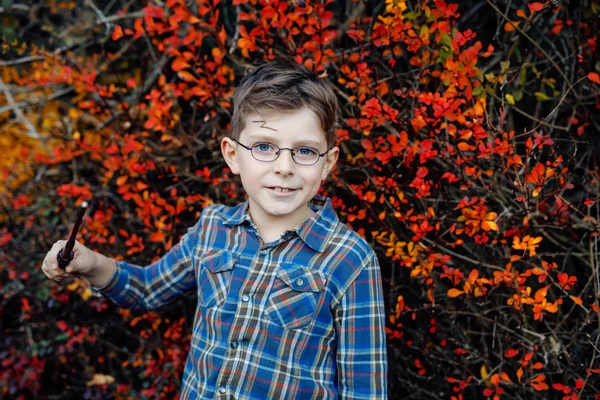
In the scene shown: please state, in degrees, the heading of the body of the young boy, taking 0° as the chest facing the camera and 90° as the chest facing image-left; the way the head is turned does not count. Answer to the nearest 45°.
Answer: approximately 45°
